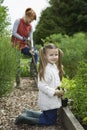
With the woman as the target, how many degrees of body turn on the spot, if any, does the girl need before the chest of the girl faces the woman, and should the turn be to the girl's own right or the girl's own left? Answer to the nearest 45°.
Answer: approximately 135° to the girl's own left

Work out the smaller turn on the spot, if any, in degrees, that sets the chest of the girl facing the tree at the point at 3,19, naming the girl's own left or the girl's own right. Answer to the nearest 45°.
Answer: approximately 135° to the girl's own left

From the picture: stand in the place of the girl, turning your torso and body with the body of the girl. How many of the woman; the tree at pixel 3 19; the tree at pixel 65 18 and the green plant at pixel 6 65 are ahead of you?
0

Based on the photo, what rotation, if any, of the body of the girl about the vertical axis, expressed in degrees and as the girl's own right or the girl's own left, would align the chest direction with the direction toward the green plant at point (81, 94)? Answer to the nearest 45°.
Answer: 0° — they already face it

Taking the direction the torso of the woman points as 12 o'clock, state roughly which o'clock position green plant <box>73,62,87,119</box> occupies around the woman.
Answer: The green plant is roughly at 1 o'clock from the woman.

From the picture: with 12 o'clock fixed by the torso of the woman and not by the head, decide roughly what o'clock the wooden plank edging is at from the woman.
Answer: The wooden plank edging is roughly at 1 o'clock from the woman.

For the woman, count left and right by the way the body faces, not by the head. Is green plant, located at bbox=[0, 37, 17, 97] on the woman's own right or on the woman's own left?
on the woman's own right

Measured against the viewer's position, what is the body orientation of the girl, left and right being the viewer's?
facing the viewer and to the right of the viewer

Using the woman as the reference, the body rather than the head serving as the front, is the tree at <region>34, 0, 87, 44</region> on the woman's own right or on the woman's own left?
on the woman's own left

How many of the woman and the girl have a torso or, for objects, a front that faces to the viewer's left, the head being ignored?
0

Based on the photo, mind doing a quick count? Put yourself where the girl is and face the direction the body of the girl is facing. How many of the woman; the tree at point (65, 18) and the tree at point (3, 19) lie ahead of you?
0
